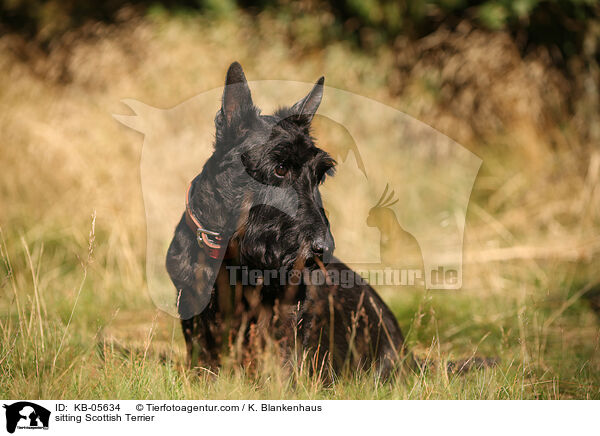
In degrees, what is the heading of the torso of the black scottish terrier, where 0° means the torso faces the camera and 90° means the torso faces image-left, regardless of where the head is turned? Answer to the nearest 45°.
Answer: approximately 45°
